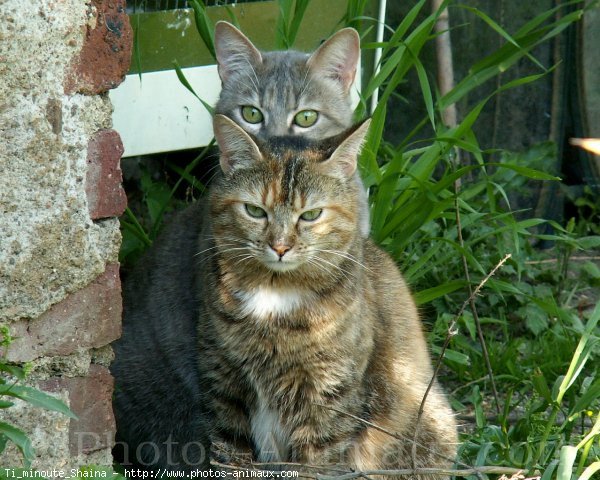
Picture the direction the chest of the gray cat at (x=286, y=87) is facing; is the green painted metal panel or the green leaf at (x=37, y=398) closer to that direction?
the green leaf

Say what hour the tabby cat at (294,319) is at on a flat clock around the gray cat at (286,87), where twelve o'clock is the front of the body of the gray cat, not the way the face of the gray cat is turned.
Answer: The tabby cat is roughly at 12 o'clock from the gray cat.

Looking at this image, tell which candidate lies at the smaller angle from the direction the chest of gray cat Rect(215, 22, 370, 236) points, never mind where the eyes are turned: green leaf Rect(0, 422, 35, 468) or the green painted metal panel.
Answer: the green leaf
